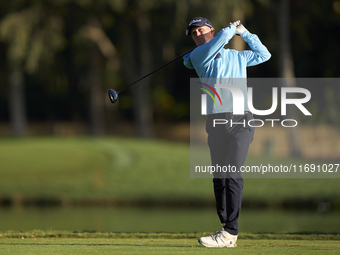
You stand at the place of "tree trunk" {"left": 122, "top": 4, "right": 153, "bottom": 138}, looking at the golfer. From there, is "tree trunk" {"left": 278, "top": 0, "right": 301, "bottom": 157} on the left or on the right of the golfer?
left

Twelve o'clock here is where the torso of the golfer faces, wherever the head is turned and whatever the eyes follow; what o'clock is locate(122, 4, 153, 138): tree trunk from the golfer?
The tree trunk is roughly at 4 o'clock from the golfer.

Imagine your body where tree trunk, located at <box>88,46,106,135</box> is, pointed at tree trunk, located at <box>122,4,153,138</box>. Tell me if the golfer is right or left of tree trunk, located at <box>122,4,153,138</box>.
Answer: right

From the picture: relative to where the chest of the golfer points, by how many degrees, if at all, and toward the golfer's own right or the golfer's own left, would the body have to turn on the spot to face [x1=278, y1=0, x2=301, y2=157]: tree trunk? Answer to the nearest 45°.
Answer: approximately 135° to the golfer's own right

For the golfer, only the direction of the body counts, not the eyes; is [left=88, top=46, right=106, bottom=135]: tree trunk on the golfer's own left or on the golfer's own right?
on the golfer's own right

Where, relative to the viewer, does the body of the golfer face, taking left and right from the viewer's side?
facing the viewer and to the left of the viewer

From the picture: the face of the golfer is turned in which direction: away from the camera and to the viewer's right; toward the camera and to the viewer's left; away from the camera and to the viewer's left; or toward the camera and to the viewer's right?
toward the camera and to the viewer's left
